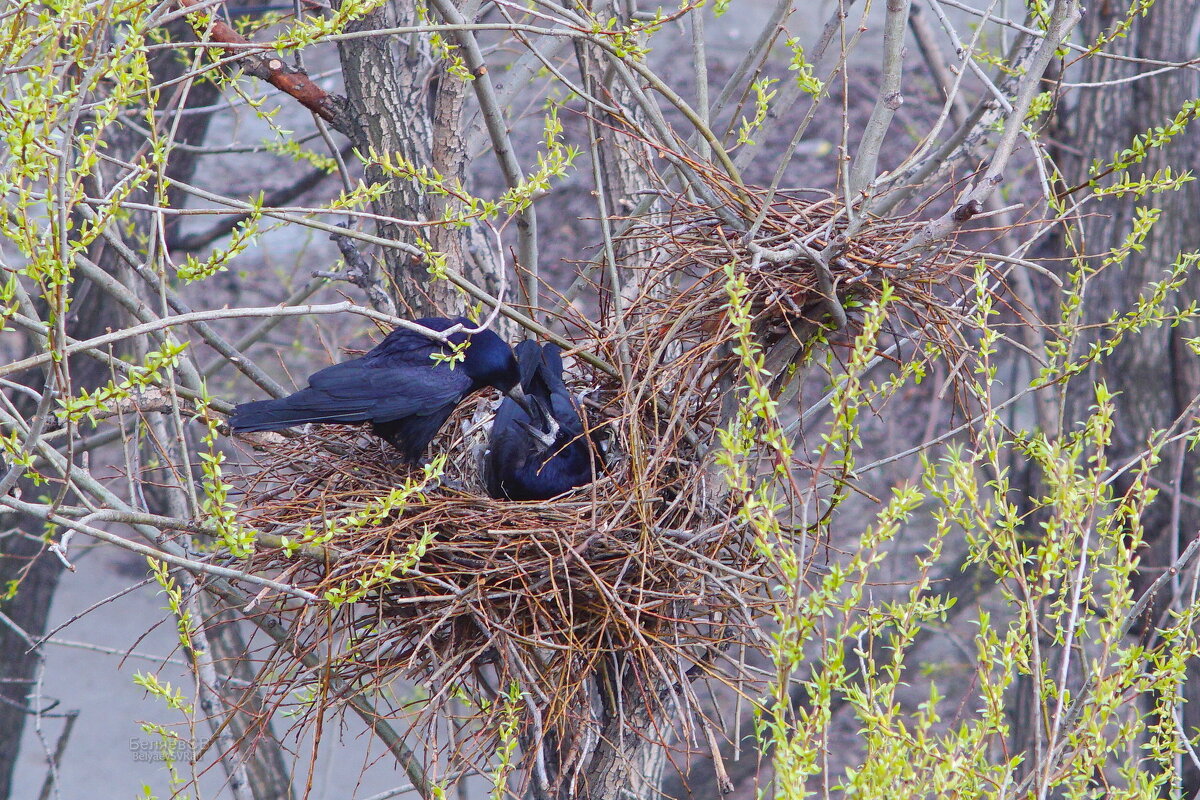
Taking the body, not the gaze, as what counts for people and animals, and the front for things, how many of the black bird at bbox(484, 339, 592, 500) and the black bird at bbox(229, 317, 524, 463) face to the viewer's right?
1

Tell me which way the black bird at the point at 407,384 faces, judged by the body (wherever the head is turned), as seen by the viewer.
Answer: to the viewer's right
